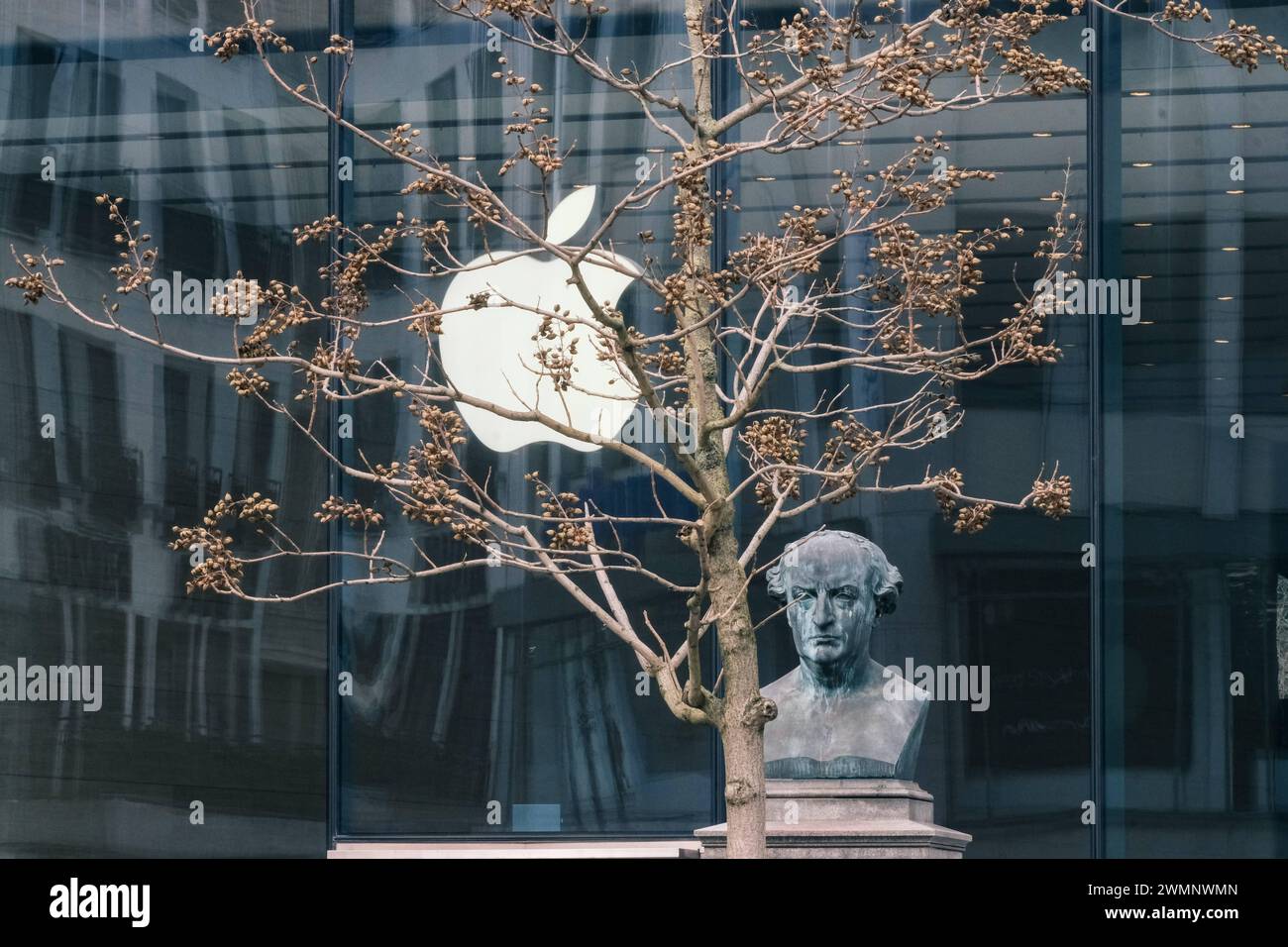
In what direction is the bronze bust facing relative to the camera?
toward the camera
